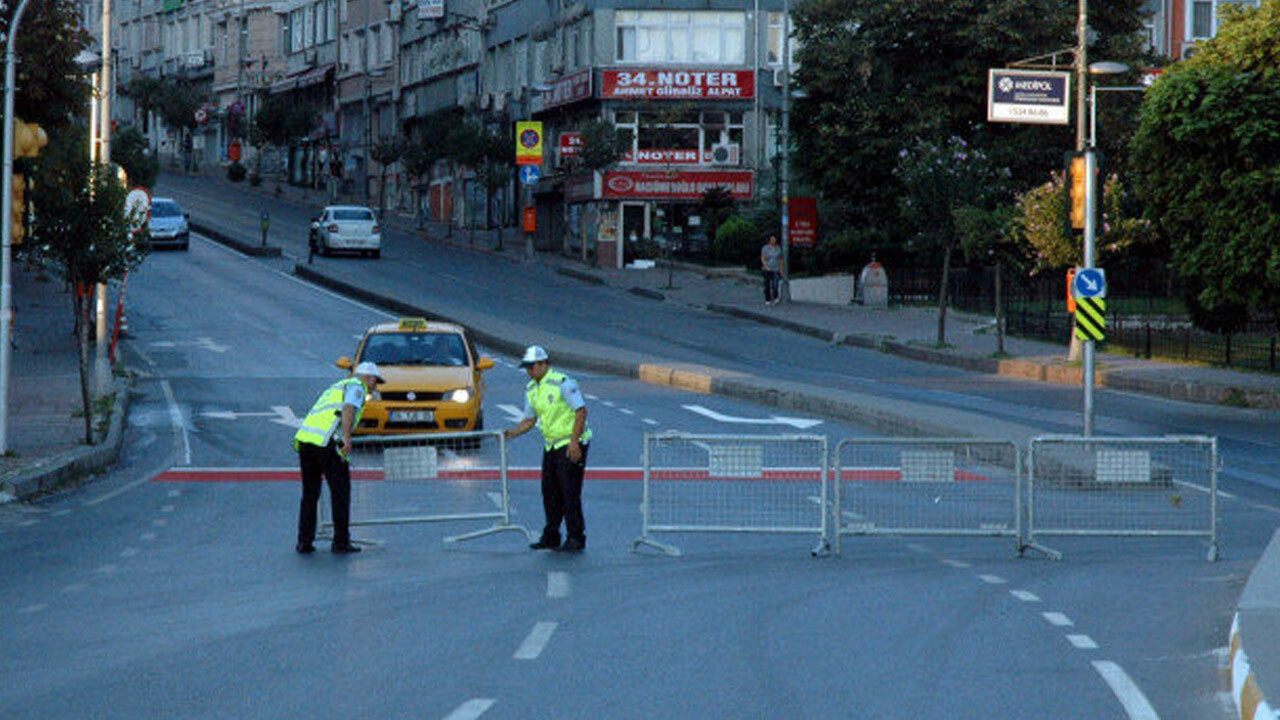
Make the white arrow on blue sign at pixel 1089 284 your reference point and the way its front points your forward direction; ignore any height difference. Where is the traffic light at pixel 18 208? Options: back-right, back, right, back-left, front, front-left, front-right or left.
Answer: front-right

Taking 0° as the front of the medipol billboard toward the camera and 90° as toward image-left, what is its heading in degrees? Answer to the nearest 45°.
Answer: approximately 0°

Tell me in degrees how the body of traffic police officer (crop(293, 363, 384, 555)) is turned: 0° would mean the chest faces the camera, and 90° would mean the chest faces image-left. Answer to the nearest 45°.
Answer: approximately 270°

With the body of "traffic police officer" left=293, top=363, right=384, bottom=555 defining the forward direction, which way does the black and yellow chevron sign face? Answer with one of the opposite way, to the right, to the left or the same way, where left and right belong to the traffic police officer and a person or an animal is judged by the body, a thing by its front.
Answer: to the right

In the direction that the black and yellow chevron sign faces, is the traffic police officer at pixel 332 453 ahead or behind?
ahead

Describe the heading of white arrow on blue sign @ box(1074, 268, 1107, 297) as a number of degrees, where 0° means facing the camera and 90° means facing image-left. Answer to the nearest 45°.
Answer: approximately 0°

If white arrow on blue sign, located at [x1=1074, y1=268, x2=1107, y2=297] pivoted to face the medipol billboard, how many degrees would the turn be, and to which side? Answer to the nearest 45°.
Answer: approximately 180°

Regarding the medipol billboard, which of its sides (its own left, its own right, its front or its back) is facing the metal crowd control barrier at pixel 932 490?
front

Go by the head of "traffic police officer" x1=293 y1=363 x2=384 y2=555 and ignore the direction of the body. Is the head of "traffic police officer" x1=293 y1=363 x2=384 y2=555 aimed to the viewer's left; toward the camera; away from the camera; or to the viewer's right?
to the viewer's right

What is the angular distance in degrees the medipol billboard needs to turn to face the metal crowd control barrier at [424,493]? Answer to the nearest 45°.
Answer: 0° — it already faces it
